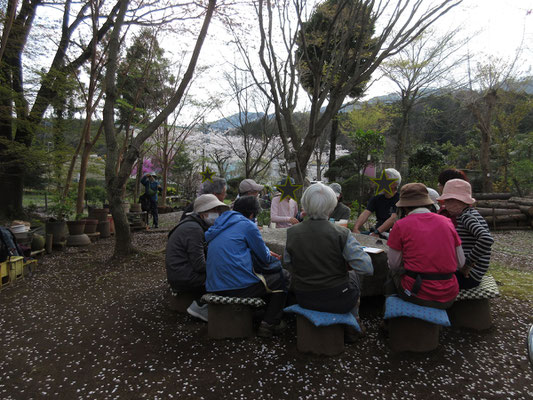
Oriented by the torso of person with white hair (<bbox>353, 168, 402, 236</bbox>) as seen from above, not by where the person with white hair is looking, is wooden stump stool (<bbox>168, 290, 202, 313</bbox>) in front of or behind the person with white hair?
in front

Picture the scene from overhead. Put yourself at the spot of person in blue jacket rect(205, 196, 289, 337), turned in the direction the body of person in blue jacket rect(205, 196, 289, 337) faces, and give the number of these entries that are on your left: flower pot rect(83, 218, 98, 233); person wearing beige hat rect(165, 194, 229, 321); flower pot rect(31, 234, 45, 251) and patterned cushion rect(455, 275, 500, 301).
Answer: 3

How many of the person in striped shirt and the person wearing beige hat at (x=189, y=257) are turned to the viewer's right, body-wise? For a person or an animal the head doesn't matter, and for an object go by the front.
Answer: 1

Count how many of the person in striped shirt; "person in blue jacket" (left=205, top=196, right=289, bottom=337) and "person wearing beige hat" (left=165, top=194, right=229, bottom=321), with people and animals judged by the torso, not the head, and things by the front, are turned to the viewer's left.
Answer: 1

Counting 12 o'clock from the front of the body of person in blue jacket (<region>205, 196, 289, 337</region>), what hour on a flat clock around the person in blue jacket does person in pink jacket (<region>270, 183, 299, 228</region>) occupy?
The person in pink jacket is roughly at 11 o'clock from the person in blue jacket.

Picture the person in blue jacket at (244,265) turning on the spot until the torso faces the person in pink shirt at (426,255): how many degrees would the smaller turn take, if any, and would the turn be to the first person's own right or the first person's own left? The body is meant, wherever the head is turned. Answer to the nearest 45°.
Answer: approximately 45° to the first person's own right

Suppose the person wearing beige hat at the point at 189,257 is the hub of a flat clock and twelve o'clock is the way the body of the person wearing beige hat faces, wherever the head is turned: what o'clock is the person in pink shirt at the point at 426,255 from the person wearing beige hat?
The person in pink shirt is roughly at 1 o'clock from the person wearing beige hat.

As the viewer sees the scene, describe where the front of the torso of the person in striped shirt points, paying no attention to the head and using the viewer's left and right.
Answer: facing to the left of the viewer

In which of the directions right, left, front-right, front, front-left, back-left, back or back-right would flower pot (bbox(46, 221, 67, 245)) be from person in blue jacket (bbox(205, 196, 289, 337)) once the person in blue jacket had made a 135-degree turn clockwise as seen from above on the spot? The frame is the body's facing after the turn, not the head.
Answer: back-right

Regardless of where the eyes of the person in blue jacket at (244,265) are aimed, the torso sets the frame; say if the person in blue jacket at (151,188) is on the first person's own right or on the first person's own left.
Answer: on the first person's own left

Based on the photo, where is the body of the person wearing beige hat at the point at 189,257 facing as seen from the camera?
to the viewer's right

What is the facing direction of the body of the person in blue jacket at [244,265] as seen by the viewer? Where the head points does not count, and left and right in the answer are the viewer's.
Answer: facing away from the viewer and to the right of the viewer

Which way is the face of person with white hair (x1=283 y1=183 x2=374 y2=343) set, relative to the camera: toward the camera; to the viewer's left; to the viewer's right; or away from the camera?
away from the camera

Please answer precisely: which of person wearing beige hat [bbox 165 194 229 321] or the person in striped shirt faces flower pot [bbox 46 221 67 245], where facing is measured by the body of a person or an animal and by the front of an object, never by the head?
the person in striped shirt

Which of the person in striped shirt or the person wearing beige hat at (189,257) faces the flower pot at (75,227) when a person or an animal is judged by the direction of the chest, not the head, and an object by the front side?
the person in striped shirt

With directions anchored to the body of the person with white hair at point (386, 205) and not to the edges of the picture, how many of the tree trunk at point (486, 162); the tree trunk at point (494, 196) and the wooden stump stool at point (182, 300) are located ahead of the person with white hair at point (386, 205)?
1
